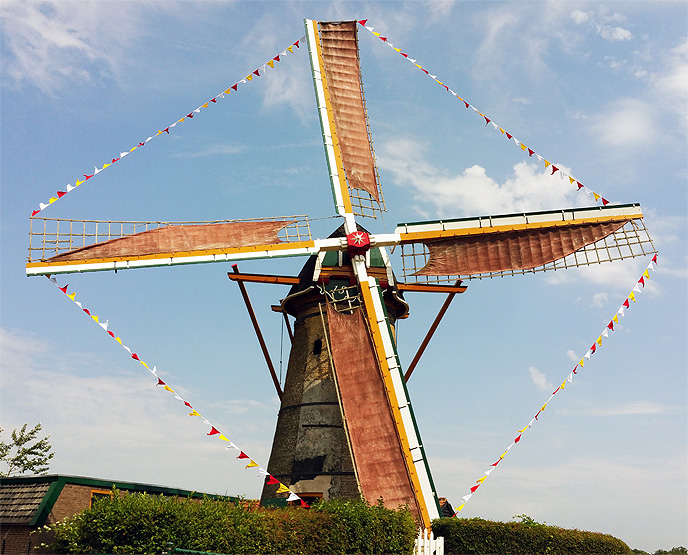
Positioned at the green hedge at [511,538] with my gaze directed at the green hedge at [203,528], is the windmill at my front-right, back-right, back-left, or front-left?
front-right

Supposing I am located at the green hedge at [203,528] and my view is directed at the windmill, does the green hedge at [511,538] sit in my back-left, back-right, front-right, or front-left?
front-right

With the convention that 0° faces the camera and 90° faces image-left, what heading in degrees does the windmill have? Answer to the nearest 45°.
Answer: approximately 0°
